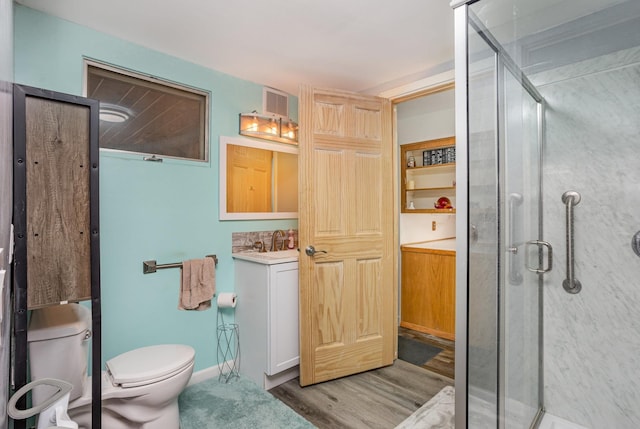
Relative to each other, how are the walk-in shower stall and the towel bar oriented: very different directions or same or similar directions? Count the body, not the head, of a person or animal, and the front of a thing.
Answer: very different directions

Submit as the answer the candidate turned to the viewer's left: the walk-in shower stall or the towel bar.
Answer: the walk-in shower stall

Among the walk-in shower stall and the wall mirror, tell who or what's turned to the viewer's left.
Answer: the walk-in shower stall

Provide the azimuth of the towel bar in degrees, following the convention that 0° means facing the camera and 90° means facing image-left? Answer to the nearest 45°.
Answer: approximately 315°

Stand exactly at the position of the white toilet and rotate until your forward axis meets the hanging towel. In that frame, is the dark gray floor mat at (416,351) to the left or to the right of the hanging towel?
right

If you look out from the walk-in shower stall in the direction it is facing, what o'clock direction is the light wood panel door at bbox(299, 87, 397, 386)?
The light wood panel door is roughly at 12 o'clock from the walk-in shower stall.

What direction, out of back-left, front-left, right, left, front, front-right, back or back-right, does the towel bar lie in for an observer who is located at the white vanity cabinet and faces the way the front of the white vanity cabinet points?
back-right

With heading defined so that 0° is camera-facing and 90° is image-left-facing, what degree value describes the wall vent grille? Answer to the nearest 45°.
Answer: approximately 315°

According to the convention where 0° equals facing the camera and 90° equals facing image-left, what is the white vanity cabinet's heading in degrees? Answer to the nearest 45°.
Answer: approximately 315°
